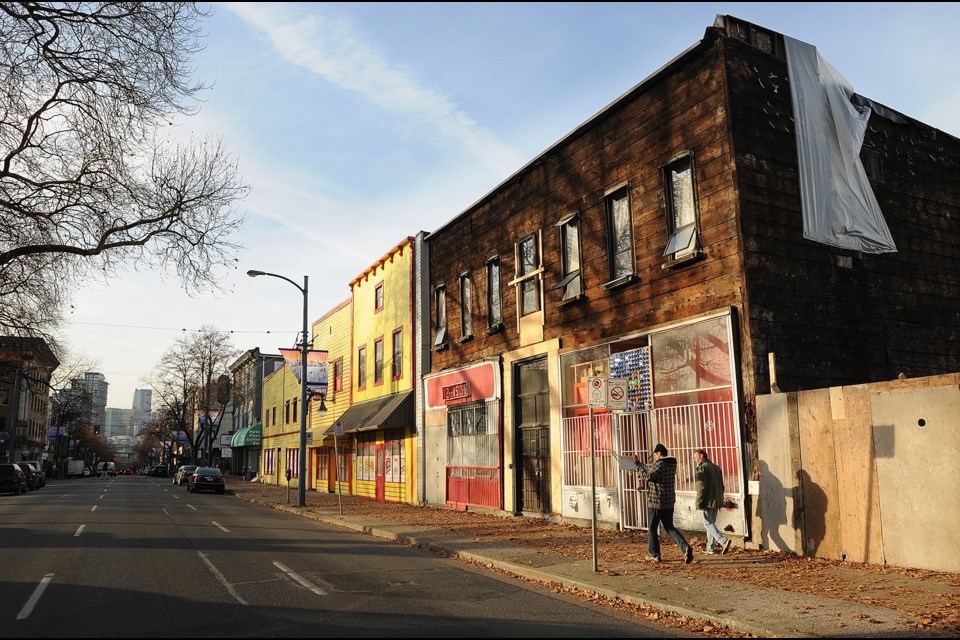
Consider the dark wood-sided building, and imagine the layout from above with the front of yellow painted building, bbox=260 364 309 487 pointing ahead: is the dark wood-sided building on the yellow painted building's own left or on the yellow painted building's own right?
on the yellow painted building's own left

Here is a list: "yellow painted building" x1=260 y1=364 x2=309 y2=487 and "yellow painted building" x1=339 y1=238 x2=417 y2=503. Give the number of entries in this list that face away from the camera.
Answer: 0

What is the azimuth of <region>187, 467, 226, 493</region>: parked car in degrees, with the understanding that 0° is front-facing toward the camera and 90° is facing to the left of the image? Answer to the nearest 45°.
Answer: approximately 180°

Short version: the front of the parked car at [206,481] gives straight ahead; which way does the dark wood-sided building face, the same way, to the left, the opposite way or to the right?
to the left

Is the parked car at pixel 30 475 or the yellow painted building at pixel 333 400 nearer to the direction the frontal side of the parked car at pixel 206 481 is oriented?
the parked car

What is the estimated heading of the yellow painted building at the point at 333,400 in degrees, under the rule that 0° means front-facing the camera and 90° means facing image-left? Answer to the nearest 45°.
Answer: approximately 45°

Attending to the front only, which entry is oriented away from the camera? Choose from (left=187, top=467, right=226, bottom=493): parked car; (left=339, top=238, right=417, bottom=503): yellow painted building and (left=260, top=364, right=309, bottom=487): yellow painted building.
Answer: the parked car

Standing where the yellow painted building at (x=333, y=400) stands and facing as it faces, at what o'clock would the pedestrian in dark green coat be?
The pedestrian in dark green coat is roughly at 10 o'clock from the yellow painted building.

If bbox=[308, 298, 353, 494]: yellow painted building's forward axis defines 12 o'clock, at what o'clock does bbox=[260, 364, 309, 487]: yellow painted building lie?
bbox=[260, 364, 309, 487]: yellow painted building is roughly at 4 o'clock from bbox=[308, 298, 353, 494]: yellow painted building.

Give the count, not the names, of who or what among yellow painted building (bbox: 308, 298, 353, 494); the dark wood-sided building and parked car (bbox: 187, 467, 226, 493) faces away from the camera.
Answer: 1
